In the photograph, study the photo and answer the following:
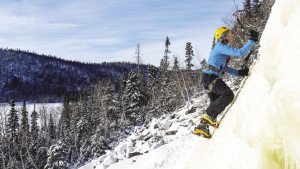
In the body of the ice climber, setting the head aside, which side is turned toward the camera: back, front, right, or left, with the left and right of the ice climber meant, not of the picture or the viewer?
right
